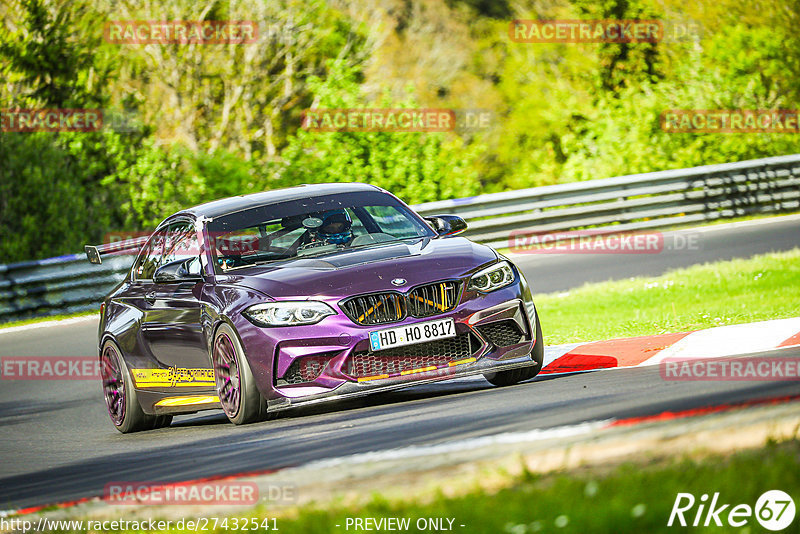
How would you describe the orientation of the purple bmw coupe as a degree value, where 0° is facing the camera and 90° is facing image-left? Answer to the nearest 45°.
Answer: approximately 315°

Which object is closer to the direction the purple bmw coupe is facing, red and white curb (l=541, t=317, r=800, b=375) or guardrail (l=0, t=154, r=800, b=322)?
the red and white curb

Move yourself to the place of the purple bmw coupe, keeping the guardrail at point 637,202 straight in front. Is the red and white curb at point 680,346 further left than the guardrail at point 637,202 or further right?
right

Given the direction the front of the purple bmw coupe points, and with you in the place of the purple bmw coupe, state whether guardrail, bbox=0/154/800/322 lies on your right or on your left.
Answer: on your left

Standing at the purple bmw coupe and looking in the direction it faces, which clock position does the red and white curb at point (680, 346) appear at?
The red and white curb is roughly at 10 o'clock from the purple bmw coupe.
